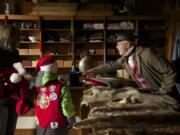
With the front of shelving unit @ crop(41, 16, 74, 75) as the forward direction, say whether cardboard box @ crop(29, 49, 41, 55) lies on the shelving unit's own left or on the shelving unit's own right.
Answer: on the shelving unit's own right

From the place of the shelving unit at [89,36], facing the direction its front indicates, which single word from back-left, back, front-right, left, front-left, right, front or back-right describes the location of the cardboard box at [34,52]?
right

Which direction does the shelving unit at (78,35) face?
toward the camera

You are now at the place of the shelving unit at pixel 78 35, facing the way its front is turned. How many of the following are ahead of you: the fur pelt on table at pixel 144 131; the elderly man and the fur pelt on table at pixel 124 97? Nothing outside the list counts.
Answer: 3

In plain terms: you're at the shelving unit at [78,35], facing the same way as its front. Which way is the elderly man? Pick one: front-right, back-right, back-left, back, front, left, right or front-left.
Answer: front

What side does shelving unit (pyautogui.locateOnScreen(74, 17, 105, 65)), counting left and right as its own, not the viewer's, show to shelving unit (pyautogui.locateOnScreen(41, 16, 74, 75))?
right

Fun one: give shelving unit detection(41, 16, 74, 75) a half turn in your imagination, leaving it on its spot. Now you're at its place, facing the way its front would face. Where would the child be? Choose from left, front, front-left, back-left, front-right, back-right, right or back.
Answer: back

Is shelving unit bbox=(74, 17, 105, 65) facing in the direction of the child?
yes

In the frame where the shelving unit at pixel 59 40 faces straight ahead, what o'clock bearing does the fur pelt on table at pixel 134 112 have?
The fur pelt on table is roughly at 12 o'clock from the shelving unit.

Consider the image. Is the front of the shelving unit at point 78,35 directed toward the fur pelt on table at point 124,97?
yes

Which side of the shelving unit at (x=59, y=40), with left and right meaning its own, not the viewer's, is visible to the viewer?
front

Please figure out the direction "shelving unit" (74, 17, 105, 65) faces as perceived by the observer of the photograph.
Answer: facing the viewer

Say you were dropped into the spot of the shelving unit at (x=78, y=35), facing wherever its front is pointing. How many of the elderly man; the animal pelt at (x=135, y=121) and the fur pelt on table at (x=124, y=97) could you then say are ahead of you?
3

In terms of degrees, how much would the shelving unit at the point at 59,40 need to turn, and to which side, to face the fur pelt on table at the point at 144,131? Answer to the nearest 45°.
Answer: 0° — it already faces it

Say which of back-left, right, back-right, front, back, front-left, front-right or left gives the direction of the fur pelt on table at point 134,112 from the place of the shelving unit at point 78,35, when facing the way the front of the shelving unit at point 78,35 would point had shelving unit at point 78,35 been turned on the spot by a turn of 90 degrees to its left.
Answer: right

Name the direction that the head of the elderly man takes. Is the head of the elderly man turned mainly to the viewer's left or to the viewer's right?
to the viewer's left

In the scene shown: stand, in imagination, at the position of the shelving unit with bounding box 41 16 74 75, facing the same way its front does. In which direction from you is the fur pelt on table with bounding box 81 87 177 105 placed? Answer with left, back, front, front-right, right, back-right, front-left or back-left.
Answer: front

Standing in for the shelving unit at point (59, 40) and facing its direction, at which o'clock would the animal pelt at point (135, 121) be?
The animal pelt is roughly at 12 o'clock from the shelving unit.
